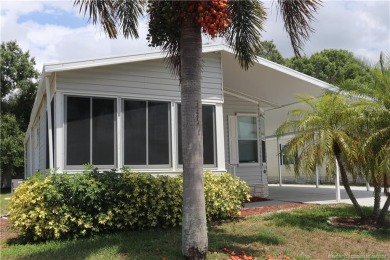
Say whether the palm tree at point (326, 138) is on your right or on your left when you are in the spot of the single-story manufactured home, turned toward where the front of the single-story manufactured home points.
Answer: on your left

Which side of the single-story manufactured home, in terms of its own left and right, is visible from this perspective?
front

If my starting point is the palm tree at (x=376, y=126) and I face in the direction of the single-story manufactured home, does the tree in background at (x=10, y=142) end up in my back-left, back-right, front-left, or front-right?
front-right

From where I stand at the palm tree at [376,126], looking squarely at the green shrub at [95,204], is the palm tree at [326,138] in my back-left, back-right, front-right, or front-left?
front-right

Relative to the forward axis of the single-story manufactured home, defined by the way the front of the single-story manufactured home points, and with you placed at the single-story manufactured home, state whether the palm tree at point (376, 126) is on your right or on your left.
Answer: on your left

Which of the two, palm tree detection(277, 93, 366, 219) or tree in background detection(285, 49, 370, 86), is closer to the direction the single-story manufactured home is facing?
the palm tree

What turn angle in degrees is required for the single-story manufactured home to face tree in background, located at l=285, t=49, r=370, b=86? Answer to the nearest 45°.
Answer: approximately 135° to its left

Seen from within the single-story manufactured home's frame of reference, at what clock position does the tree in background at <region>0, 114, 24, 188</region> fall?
The tree in background is roughly at 5 o'clock from the single-story manufactured home.

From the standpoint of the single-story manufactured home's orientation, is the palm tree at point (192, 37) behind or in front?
in front

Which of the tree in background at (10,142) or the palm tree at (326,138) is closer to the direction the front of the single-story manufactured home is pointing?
the palm tree

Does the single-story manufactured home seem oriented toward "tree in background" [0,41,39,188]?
no
